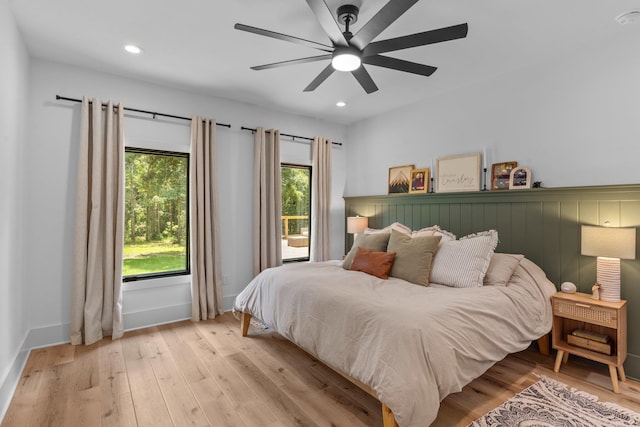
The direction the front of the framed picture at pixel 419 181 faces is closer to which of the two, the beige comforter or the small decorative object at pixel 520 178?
the beige comforter

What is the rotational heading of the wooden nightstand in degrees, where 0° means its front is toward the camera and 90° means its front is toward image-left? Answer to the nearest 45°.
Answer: approximately 45°

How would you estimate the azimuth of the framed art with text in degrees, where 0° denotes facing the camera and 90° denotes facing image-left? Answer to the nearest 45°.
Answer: approximately 45°

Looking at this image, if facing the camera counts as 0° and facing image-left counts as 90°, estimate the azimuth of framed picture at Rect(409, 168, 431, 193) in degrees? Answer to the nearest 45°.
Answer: approximately 45°

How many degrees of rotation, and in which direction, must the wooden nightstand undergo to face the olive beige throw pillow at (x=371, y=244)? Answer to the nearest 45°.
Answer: approximately 45° to its right

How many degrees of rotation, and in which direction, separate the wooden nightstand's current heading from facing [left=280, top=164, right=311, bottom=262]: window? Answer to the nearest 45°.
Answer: approximately 45° to its right
